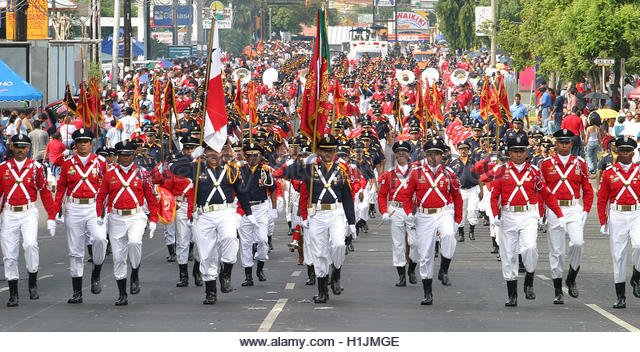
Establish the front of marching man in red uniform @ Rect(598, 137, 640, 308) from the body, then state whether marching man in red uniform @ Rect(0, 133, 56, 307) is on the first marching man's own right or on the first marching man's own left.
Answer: on the first marching man's own right

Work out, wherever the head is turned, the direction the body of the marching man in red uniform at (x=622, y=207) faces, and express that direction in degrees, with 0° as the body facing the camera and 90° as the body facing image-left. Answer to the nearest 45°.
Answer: approximately 0°

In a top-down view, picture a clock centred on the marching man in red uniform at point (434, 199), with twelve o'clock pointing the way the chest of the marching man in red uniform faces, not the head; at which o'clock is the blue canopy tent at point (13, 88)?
The blue canopy tent is roughly at 5 o'clock from the marching man in red uniform.

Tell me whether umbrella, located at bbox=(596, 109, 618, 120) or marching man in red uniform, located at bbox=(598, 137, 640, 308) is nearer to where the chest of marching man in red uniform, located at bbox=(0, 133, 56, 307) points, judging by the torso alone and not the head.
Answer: the marching man in red uniform

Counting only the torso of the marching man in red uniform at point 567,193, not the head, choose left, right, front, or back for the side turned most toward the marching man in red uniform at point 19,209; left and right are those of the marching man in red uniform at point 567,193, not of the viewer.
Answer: right

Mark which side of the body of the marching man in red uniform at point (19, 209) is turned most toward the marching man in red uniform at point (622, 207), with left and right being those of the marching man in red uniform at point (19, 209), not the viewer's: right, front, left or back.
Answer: left

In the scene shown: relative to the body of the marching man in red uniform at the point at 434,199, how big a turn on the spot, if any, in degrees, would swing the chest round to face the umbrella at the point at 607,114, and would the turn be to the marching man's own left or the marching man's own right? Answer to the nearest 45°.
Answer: approximately 180°
